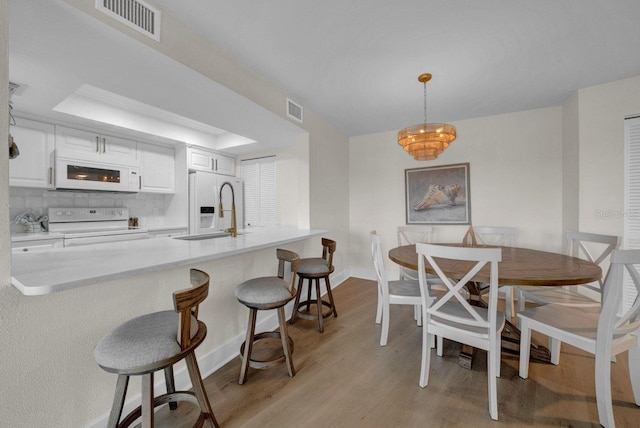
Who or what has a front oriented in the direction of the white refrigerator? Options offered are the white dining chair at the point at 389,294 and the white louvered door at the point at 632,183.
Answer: the white louvered door

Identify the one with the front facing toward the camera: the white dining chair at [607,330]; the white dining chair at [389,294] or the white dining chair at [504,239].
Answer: the white dining chair at [504,239]

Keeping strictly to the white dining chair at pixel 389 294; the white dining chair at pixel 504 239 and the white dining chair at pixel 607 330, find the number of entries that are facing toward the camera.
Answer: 1

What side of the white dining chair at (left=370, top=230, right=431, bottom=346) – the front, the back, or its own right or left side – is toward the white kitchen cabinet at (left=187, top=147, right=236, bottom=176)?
back

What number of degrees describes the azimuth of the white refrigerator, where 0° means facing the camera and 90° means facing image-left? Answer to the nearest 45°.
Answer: approximately 315°

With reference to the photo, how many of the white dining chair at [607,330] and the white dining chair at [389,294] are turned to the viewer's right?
1

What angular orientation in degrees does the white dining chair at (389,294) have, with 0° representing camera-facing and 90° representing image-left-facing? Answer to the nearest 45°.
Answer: approximately 270°

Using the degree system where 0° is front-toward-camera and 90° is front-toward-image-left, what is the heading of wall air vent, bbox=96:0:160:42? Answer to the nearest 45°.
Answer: approximately 315°

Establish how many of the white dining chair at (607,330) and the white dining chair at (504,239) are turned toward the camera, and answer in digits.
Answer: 1
